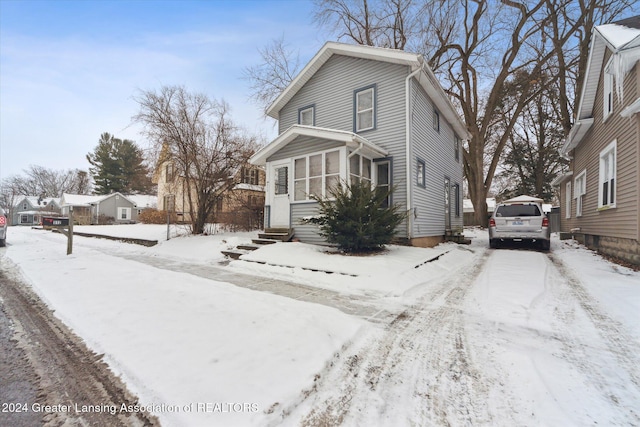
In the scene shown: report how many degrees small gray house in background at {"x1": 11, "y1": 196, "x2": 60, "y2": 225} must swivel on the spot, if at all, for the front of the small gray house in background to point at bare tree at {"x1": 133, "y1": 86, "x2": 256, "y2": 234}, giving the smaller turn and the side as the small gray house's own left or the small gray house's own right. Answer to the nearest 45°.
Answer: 0° — it already faces it

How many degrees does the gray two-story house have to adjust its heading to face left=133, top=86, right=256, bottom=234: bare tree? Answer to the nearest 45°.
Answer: approximately 45° to its right

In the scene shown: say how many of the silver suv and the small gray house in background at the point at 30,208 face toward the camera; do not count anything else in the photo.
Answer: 1

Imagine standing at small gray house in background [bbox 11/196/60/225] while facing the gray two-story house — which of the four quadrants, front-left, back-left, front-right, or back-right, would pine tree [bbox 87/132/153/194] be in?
front-left

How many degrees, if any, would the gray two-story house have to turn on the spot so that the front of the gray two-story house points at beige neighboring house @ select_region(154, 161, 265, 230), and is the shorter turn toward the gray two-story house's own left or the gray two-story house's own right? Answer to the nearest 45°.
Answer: approximately 90° to the gray two-story house's own right

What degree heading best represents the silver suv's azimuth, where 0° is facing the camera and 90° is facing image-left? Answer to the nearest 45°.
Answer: approximately 180°

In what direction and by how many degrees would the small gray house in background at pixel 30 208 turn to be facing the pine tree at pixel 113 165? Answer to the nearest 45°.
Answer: approximately 45° to its left

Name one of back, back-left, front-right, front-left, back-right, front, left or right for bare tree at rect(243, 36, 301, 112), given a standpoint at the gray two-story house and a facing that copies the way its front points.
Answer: right

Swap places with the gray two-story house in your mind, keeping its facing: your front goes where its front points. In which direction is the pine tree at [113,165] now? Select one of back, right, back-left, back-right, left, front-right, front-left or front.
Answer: right

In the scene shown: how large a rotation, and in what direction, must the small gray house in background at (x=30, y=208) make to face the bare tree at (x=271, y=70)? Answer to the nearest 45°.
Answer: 0° — it already faces it

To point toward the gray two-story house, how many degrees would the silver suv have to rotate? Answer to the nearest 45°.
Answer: approximately 135° to its left

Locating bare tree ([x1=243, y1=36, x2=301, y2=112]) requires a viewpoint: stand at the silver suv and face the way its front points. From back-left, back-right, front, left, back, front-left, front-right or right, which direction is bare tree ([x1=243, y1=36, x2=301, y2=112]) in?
left

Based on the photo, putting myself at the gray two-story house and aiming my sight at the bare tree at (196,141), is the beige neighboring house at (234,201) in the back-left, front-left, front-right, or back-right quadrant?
front-right

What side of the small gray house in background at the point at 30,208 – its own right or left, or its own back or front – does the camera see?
front

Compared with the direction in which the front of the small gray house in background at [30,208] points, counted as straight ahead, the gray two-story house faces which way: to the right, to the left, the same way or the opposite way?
to the right

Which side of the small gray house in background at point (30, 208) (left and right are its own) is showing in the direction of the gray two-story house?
front
